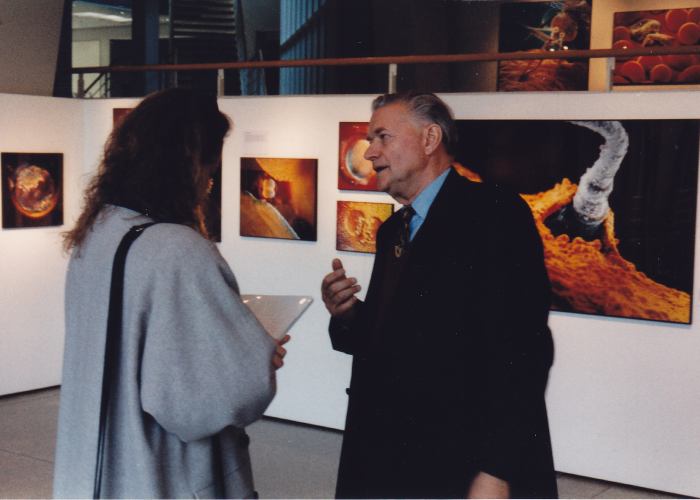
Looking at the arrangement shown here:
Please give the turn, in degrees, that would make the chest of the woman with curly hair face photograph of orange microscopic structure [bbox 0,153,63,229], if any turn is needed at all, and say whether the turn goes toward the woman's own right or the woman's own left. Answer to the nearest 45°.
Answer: approximately 45° to the woman's own left

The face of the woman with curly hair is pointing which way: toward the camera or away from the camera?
away from the camera

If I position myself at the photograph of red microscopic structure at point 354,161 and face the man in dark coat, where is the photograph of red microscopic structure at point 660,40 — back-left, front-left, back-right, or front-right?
back-left

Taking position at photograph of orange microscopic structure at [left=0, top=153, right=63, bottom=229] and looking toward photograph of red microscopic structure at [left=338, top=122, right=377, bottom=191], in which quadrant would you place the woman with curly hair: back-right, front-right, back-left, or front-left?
front-right

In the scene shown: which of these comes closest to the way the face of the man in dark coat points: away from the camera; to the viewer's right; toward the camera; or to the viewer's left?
to the viewer's left

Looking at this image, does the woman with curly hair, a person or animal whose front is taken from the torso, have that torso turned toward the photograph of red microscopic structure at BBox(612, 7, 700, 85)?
yes

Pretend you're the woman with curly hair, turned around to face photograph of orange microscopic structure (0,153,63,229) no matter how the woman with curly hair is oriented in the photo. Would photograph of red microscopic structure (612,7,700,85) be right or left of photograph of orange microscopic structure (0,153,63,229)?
right

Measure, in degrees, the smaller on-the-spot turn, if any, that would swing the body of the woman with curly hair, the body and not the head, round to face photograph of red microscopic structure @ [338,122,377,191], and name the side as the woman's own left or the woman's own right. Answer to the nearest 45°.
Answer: approximately 45° to the woman's own left

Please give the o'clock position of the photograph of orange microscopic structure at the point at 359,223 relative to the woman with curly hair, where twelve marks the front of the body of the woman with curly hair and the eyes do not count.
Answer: The photograph of orange microscopic structure is roughly at 11 o'clock from the woman with curly hair.

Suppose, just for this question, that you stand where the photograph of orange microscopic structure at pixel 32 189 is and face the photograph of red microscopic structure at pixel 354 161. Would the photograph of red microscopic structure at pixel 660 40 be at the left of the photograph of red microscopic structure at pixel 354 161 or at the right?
left

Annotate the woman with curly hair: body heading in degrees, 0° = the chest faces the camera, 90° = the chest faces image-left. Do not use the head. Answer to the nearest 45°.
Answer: approximately 225°
